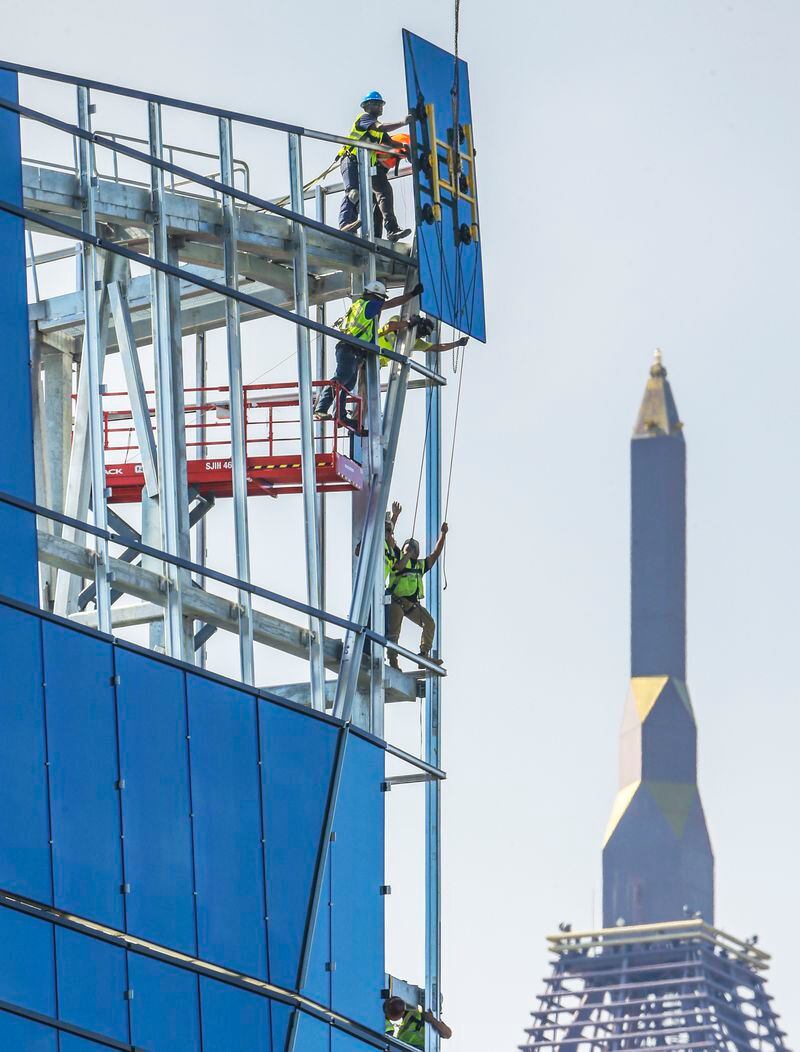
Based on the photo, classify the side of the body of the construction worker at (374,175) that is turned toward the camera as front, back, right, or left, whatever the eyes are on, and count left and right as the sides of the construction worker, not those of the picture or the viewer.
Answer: right

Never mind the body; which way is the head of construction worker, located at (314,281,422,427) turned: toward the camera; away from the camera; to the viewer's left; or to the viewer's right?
to the viewer's right

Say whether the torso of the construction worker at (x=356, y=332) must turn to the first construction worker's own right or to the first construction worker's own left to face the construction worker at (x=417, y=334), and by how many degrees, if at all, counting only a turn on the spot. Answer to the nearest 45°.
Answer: approximately 45° to the first construction worker's own left

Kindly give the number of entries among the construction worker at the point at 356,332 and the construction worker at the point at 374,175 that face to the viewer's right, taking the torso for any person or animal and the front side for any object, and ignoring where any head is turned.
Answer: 2

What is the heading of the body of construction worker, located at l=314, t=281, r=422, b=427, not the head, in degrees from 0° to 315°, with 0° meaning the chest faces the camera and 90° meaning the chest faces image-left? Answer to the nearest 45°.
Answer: approximately 270°
